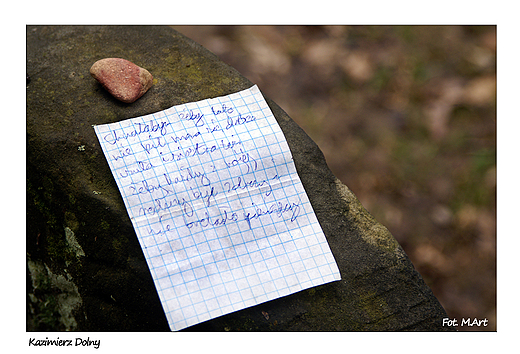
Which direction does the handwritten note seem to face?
toward the camera
